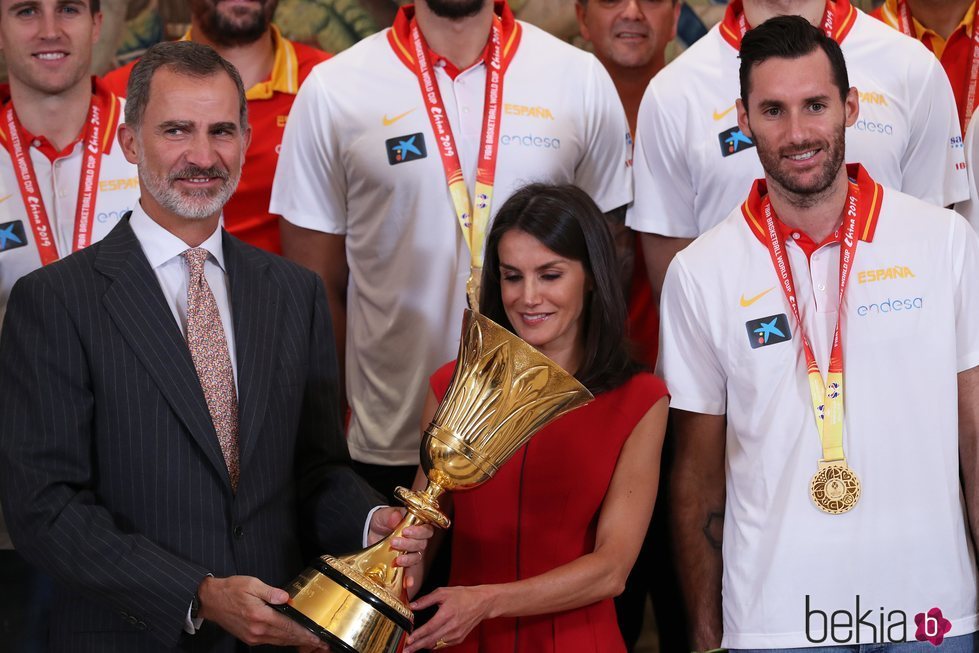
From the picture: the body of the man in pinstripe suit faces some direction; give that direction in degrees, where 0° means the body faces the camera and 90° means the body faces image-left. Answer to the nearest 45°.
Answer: approximately 315°

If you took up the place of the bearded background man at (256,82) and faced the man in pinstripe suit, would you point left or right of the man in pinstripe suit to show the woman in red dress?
left

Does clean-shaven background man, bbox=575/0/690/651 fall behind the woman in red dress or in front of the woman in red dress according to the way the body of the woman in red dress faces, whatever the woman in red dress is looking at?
behind

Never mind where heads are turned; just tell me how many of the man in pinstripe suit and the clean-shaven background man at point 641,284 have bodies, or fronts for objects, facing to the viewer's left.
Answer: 0

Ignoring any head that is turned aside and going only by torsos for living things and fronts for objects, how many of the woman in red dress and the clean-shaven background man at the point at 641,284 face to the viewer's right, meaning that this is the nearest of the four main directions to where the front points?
0

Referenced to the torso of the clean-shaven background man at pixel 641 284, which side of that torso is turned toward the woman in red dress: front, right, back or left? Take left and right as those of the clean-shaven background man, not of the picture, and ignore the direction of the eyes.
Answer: front

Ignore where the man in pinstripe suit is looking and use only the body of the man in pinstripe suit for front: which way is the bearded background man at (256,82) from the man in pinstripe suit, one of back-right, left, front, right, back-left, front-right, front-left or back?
back-left

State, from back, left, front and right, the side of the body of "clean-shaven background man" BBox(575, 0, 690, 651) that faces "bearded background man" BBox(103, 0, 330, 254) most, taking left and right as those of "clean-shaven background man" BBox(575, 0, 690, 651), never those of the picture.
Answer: right

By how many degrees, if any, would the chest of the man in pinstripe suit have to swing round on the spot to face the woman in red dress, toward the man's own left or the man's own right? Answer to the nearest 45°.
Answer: approximately 45° to the man's own left

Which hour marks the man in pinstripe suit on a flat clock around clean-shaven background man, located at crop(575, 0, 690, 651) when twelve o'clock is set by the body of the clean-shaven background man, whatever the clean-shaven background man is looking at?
The man in pinstripe suit is roughly at 1 o'clock from the clean-shaven background man.

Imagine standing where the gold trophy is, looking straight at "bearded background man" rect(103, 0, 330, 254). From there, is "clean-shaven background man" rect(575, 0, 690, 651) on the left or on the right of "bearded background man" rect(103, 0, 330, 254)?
right
